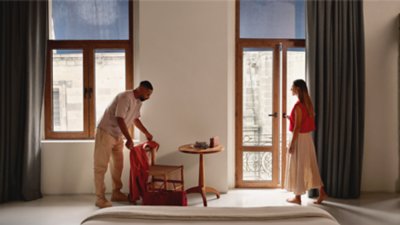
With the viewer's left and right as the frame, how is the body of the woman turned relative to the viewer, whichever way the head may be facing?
facing to the left of the viewer

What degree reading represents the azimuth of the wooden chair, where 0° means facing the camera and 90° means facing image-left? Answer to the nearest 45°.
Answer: approximately 270°

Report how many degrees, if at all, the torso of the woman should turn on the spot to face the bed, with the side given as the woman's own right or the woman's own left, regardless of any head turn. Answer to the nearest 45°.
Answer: approximately 90° to the woman's own left

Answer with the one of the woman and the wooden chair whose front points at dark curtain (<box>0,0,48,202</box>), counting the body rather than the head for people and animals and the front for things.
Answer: the woman

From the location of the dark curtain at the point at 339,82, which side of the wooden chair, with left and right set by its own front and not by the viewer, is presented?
front

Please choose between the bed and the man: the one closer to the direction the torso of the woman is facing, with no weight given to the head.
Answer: the man

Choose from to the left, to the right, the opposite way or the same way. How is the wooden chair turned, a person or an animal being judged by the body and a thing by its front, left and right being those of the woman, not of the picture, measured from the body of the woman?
the opposite way

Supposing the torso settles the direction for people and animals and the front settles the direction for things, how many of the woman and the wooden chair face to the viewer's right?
1

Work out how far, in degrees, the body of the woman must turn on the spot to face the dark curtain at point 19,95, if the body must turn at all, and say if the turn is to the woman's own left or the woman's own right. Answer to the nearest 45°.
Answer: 0° — they already face it

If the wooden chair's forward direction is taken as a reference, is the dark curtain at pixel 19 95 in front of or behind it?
behind

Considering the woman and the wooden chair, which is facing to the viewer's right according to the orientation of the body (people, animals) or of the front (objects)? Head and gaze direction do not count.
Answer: the wooden chair

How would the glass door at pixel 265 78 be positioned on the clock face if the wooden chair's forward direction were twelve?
The glass door is roughly at 11 o'clock from the wooden chair.

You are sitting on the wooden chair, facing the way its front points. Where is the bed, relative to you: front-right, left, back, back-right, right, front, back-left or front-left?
right
